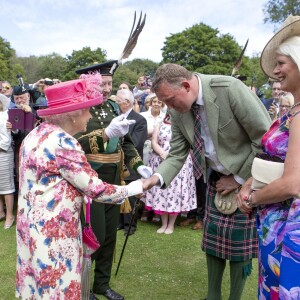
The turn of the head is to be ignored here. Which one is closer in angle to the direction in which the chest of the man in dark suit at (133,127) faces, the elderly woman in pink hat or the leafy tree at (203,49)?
the elderly woman in pink hat

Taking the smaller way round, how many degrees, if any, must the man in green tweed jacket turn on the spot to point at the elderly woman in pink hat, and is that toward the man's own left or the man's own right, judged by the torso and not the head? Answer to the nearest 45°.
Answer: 0° — they already face them

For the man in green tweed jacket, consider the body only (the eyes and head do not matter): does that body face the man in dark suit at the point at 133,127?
no

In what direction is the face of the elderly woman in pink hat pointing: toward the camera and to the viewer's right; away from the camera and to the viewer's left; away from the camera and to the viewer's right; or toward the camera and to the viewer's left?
away from the camera and to the viewer's right

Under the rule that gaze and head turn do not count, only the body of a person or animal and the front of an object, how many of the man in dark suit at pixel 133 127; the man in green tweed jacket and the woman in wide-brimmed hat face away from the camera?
0

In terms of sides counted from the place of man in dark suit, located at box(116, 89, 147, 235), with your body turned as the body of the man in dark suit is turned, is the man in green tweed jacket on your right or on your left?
on your left

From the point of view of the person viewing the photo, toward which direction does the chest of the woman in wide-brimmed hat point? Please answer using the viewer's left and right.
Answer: facing to the left of the viewer

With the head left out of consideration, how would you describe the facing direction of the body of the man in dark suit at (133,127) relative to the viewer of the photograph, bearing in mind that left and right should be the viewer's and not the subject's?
facing the viewer and to the left of the viewer

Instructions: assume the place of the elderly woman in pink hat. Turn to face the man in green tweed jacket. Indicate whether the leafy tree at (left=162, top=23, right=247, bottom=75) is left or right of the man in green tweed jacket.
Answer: left

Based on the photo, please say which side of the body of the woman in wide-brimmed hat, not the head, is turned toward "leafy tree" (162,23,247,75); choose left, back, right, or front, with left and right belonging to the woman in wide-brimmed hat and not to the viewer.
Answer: right

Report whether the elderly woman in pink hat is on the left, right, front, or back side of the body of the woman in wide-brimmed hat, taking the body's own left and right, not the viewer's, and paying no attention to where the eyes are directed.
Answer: front

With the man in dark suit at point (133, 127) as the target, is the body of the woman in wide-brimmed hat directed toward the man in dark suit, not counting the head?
no

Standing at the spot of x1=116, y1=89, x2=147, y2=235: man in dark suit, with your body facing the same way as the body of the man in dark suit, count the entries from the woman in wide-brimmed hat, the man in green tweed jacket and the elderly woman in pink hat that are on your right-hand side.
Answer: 0

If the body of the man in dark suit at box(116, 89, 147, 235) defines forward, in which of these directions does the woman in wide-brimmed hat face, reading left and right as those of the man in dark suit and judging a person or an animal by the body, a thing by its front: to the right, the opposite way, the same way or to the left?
to the right

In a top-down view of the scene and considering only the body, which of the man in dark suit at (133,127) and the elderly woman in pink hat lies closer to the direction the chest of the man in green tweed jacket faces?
the elderly woman in pink hat

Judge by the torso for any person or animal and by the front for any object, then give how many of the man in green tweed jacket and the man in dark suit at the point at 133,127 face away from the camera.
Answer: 0
